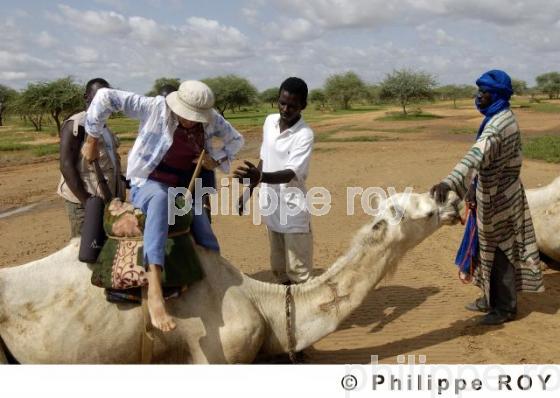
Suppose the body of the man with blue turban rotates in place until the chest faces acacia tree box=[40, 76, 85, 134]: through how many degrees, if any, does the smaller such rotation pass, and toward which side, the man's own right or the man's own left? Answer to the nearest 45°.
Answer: approximately 45° to the man's own right

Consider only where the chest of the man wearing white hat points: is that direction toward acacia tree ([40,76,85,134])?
no

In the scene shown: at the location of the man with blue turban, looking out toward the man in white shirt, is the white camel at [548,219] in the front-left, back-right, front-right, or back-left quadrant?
back-right

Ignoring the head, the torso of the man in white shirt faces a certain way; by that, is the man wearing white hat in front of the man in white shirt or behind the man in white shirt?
in front

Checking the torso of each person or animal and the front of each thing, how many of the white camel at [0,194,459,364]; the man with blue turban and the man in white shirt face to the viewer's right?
1

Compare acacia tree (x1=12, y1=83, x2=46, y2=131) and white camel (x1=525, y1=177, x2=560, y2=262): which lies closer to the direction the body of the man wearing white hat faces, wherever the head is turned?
the white camel

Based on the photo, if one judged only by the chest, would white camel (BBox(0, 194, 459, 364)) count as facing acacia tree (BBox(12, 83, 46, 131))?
no

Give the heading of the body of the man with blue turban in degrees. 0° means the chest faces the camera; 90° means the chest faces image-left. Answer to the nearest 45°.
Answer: approximately 90°

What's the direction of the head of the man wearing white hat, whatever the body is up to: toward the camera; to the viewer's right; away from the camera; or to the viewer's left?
toward the camera

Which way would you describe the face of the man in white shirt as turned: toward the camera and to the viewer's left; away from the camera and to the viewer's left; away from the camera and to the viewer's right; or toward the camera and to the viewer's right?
toward the camera and to the viewer's left

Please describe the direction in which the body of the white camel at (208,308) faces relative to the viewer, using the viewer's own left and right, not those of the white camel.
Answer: facing to the right of the viewer

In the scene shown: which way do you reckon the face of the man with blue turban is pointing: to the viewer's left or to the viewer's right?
to the viewer's left

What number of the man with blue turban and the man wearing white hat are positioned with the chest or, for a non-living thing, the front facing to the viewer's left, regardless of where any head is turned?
1

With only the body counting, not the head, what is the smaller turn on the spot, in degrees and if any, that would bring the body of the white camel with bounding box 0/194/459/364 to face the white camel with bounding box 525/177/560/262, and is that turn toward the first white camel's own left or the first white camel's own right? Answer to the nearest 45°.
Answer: approximately 45° to the first white camel's own left

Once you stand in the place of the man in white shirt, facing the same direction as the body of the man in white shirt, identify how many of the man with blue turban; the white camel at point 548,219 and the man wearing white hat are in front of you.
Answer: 1

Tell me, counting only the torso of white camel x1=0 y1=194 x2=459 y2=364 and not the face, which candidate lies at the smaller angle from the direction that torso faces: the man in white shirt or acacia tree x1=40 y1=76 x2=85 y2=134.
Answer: the man in white shirt

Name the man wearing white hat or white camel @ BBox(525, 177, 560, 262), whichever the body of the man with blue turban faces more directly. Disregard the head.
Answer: the man wearing white hat
